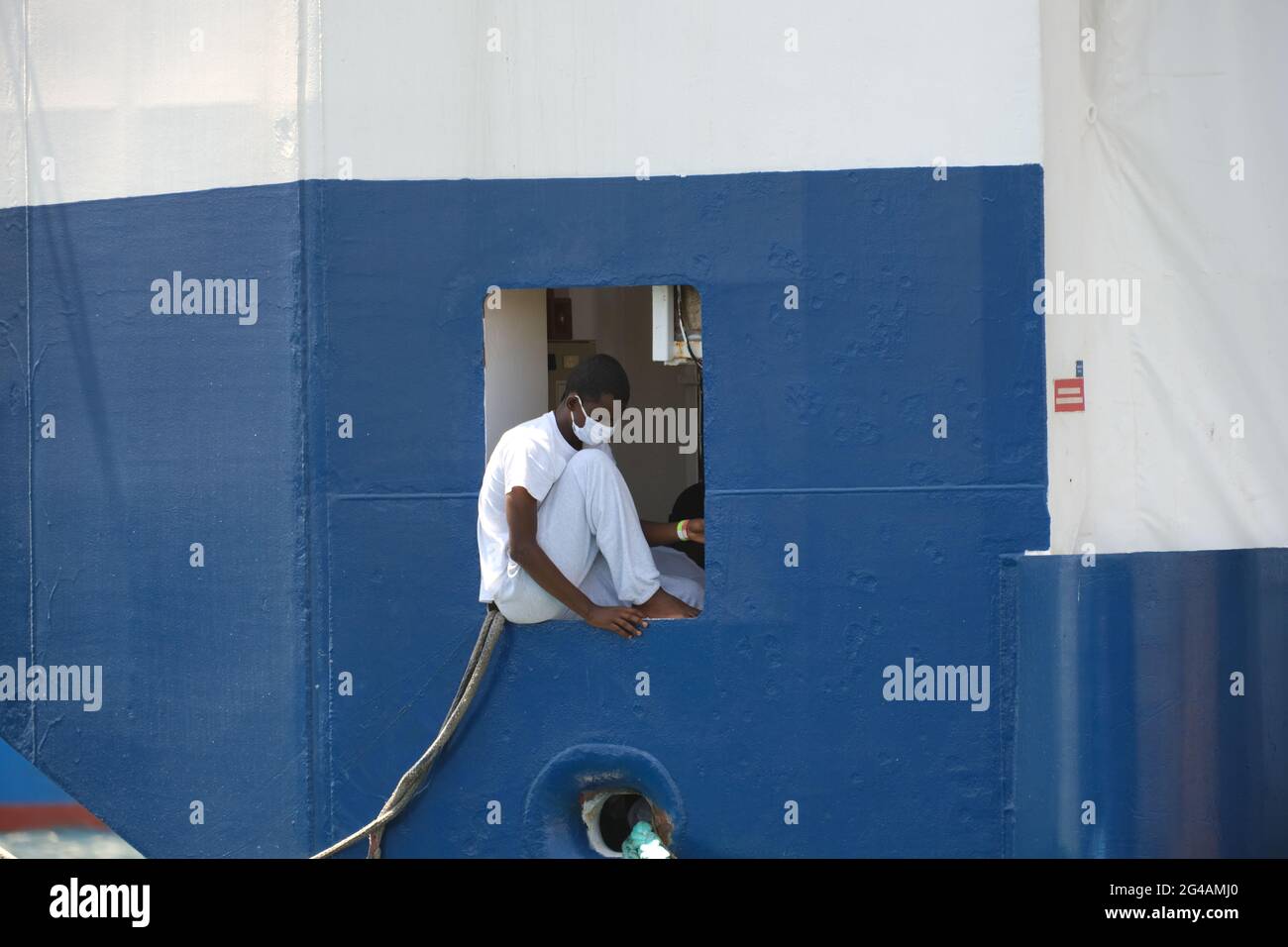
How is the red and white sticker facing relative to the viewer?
toward the camera

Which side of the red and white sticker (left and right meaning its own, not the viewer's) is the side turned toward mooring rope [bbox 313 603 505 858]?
right
